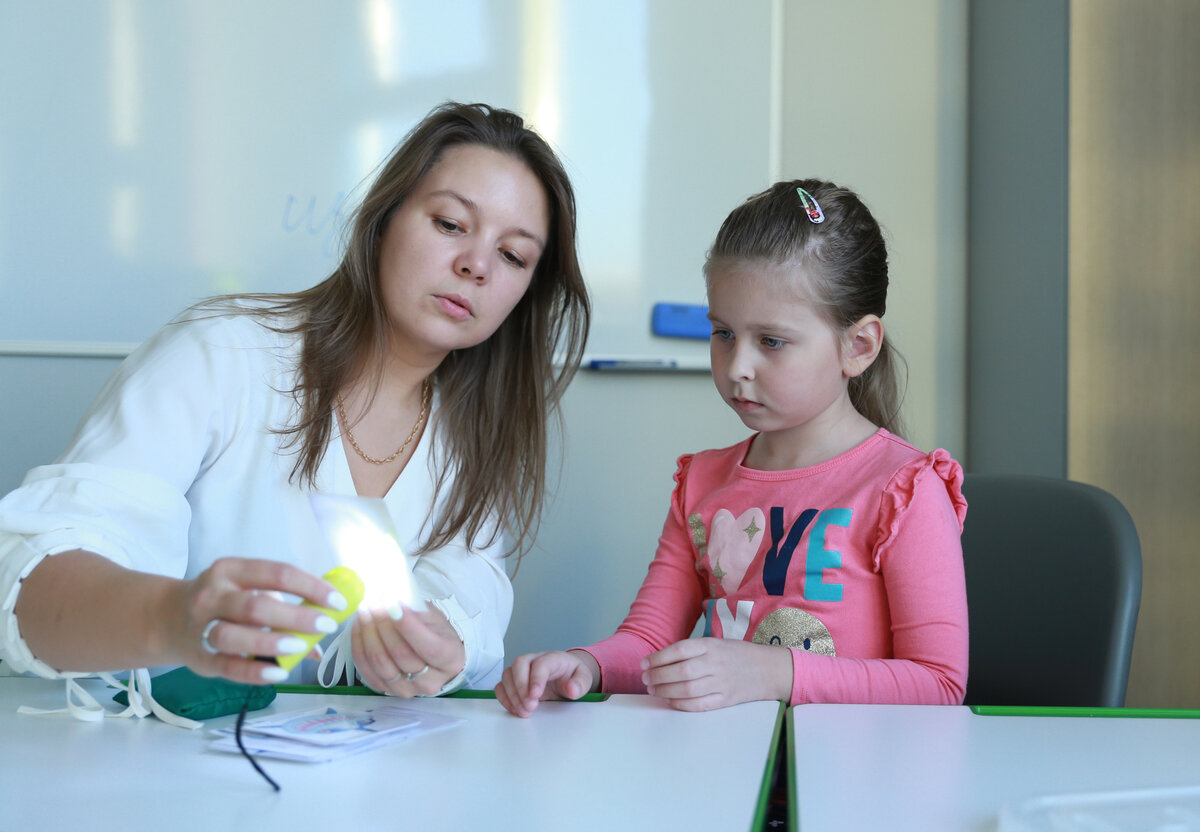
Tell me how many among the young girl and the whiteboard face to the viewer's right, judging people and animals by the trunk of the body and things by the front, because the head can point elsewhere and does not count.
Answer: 0

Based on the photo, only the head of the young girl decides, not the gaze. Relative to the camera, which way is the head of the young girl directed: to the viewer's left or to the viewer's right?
to the viewer's left

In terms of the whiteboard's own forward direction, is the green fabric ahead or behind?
ahead

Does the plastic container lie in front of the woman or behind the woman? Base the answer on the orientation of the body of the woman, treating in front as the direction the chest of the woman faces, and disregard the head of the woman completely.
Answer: in front

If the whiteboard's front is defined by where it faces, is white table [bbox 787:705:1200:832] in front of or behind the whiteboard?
in front

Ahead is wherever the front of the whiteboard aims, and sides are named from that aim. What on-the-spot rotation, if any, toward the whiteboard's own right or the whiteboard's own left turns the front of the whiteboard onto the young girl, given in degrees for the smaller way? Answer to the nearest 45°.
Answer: approximately 45° to the whiteboard's own left

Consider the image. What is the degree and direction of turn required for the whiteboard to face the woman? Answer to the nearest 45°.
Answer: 0° — it already faces them
